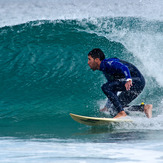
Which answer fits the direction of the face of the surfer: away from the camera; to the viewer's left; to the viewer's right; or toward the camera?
to the viewer's left

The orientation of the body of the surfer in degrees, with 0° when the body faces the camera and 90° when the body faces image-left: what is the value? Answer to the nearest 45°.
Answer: approximately 90°

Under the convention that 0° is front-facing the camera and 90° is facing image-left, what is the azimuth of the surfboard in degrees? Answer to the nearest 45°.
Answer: approximately 90°
